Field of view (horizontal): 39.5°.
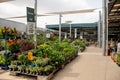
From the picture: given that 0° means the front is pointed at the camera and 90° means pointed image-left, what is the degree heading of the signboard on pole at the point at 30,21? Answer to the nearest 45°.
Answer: approximately 0°

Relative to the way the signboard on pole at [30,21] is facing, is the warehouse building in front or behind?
behind
